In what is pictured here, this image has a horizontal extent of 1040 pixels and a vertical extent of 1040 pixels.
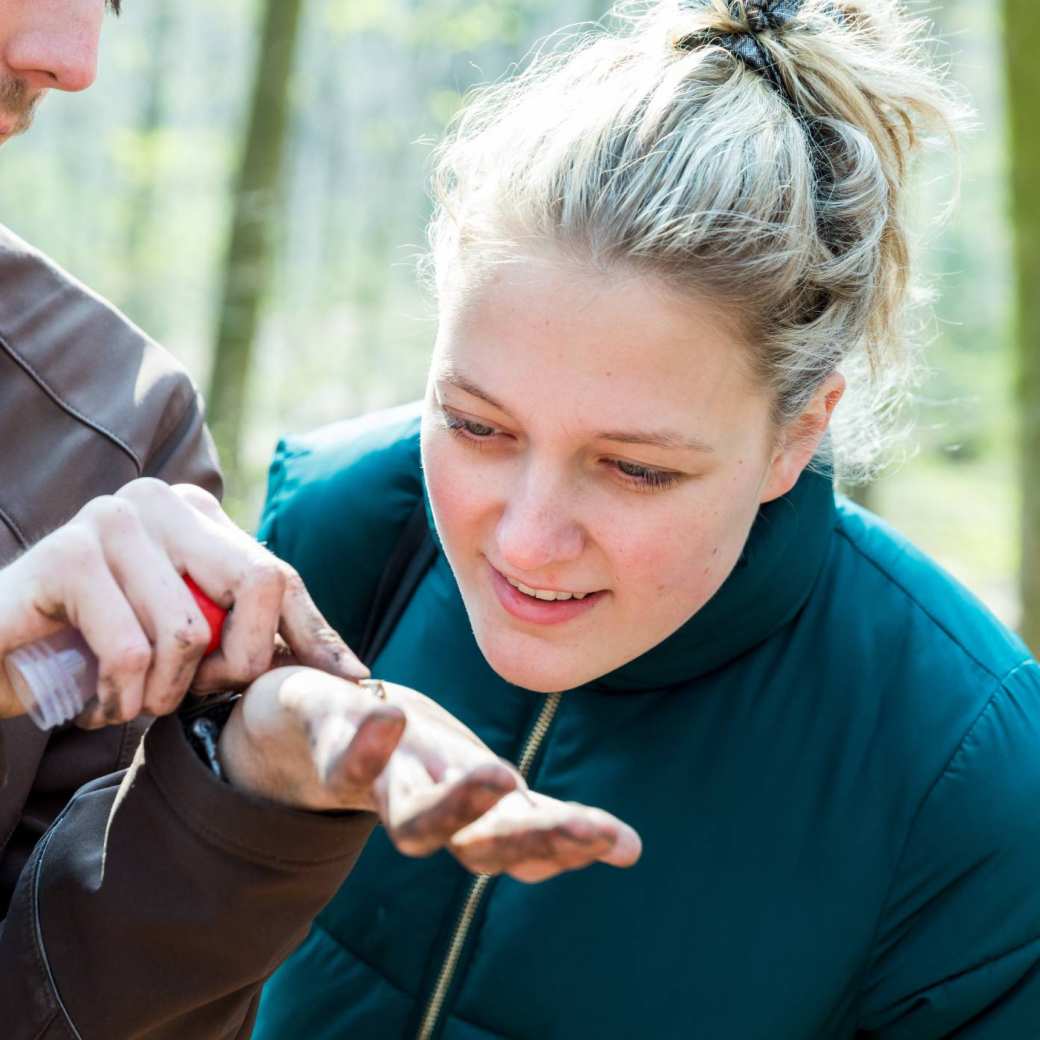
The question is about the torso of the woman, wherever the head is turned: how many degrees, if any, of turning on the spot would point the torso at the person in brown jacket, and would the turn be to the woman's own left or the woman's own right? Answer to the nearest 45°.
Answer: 0° — they already face them

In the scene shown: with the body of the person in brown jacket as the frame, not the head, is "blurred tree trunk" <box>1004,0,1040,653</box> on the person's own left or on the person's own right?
on the person's own left

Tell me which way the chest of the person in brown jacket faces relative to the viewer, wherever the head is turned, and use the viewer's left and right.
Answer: facing the viewer and to the right of the viewer

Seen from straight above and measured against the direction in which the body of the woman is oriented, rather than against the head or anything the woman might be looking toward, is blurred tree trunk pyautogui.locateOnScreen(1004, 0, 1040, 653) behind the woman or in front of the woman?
behind

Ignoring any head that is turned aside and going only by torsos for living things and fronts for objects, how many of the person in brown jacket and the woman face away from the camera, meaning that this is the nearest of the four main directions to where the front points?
0

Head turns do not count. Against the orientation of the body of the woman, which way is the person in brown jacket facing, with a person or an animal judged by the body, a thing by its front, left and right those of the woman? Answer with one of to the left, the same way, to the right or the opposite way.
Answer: to the left

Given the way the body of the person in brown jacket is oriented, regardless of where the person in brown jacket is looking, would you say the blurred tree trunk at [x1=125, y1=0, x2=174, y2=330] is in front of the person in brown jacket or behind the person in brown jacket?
behind

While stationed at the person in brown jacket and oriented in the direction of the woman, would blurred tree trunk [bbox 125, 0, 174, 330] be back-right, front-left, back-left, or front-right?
front-left

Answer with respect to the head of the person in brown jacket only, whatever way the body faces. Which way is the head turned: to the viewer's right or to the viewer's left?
to the viewer's right

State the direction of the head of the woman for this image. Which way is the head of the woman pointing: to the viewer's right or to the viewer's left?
to the viewer's left

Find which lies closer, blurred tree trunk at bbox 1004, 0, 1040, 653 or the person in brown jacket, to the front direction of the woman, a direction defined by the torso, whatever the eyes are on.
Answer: the person in brown jacket

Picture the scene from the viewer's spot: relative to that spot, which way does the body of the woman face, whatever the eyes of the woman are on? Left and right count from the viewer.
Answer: facing the viewer and to the left of the viewer

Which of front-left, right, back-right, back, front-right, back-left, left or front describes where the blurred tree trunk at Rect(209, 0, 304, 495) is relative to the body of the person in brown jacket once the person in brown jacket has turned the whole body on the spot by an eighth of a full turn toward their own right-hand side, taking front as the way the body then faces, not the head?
back
